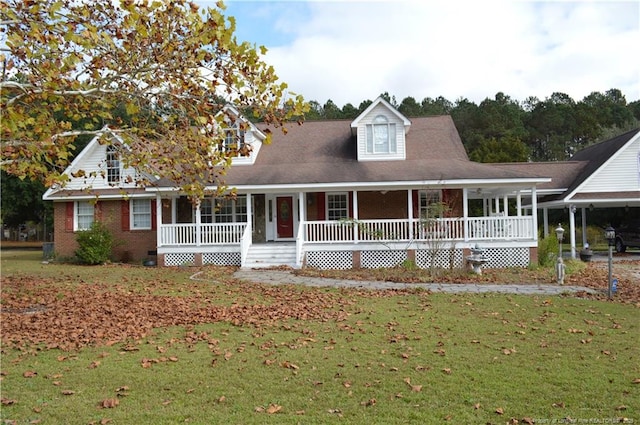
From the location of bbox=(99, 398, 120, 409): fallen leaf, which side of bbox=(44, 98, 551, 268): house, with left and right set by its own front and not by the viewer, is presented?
front

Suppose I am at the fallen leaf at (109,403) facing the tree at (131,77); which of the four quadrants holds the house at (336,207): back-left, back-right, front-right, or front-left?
front-right

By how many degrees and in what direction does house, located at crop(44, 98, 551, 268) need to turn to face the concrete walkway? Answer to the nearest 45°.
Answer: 0° — it already faces it

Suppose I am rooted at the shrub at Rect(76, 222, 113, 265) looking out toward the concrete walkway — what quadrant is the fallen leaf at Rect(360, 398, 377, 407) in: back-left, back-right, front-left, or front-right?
front-right

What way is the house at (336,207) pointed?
toward the camera

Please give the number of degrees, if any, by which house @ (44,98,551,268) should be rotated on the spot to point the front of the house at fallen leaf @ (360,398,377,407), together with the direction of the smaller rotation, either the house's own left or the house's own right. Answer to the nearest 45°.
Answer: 0° — it already faces it

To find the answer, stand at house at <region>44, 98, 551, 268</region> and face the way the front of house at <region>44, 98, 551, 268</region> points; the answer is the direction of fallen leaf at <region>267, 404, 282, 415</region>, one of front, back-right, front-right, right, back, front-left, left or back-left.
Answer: front

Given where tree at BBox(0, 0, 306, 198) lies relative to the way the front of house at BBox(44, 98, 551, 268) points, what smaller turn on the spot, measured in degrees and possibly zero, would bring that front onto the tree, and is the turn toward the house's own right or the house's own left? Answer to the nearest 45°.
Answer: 0° — it already faces it

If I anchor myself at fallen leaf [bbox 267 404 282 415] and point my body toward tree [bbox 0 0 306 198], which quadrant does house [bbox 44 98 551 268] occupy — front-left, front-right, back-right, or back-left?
front-right
